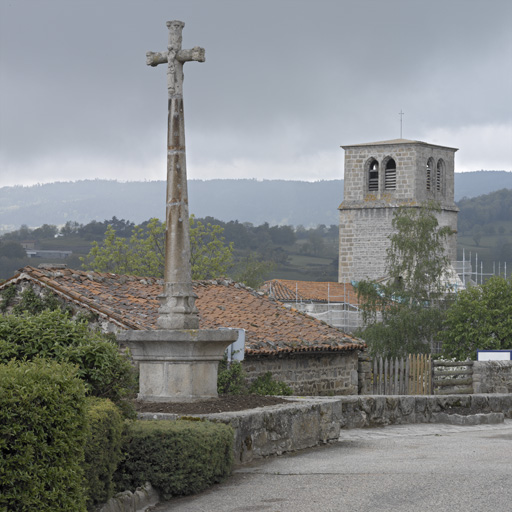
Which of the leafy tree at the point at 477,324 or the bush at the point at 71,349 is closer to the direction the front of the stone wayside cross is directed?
the bush

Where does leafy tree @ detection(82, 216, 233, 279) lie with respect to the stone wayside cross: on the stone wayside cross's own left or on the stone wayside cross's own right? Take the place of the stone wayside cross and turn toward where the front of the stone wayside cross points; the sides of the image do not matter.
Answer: on the stone wayside cross's own right

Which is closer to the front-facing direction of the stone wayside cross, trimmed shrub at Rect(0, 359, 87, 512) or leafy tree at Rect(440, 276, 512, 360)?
the trimmed shrub

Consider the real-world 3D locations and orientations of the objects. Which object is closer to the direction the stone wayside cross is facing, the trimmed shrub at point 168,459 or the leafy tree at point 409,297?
the trimmed shrub

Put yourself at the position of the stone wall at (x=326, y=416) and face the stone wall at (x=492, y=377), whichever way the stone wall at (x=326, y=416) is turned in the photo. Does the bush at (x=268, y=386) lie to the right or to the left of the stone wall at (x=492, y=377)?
left

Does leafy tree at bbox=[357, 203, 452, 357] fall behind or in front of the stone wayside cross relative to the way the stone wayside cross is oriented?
behind

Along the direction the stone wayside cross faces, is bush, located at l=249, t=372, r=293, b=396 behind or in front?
behind

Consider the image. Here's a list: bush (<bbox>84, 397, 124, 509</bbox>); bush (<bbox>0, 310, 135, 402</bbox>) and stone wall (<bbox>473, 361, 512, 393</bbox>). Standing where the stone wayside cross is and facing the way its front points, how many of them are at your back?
1

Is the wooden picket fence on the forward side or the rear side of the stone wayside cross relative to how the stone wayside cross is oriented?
on the rear side

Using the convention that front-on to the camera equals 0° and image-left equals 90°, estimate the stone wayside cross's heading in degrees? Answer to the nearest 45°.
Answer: approximately 45°

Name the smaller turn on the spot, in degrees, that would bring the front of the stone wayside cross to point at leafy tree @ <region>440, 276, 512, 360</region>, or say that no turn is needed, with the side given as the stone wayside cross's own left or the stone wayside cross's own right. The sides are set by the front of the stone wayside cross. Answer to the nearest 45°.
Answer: approximately 180°

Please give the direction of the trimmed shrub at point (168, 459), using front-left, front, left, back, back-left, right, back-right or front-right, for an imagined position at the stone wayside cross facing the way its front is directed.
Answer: front-left
